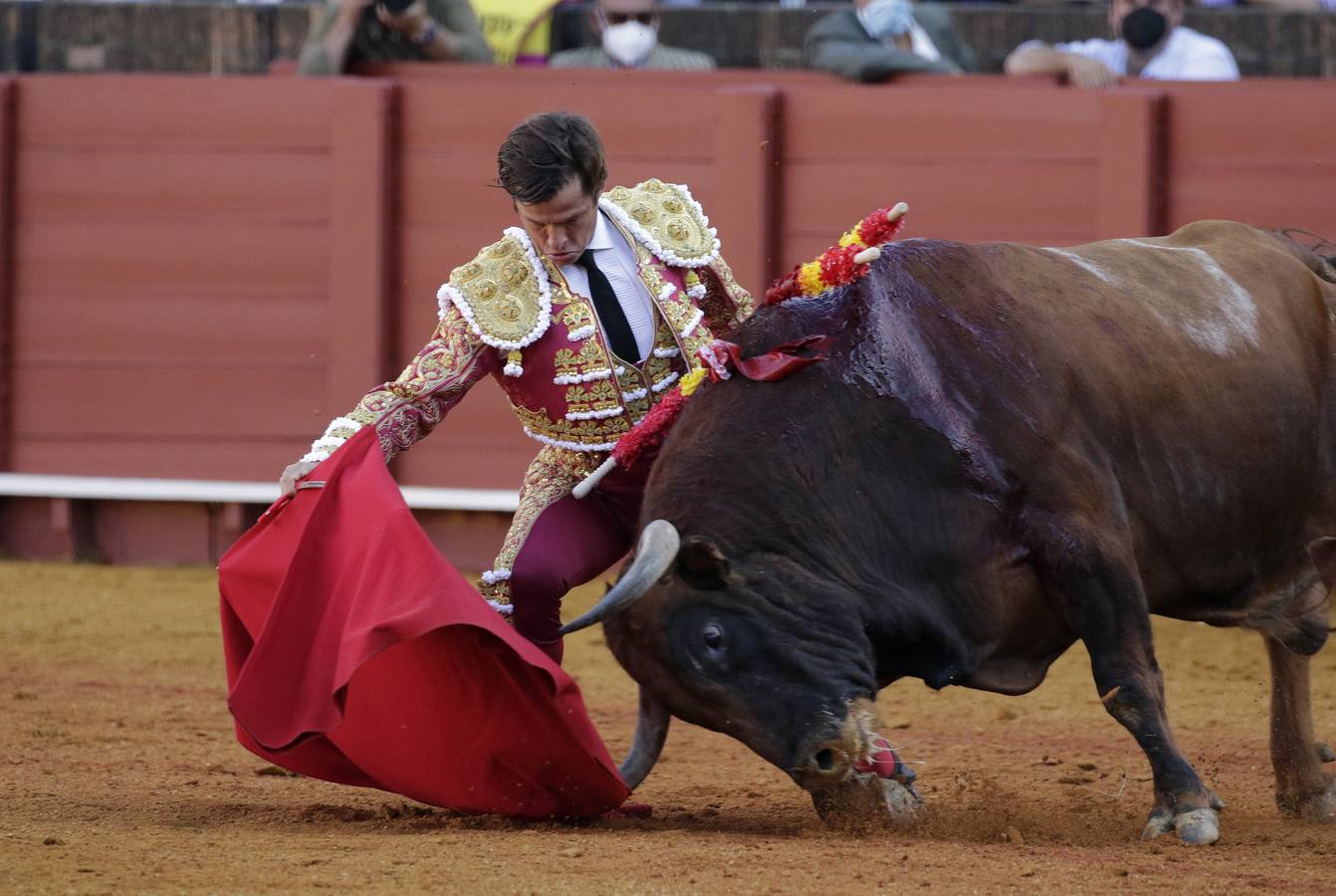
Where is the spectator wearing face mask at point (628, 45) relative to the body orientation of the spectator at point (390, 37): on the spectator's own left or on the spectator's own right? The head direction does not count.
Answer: on the spectator's own left

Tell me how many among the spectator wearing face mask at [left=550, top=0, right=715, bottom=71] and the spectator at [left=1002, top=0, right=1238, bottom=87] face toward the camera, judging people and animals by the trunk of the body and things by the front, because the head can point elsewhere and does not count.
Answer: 2

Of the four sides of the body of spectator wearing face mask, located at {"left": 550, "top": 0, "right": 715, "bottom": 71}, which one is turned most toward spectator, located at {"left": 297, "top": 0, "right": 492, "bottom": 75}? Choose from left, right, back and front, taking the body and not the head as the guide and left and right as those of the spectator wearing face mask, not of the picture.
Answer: right

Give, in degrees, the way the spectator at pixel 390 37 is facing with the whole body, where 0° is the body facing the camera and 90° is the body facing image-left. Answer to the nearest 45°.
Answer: approximately 0°

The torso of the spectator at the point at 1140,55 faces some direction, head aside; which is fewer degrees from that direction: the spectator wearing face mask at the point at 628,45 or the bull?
the bull

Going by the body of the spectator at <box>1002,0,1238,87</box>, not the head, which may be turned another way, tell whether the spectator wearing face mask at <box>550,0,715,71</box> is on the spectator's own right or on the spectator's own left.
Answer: on the spectator's own right

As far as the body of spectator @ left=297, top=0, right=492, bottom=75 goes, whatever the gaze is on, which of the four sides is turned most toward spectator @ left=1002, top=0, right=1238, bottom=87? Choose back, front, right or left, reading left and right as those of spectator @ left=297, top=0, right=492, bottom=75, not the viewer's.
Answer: left
